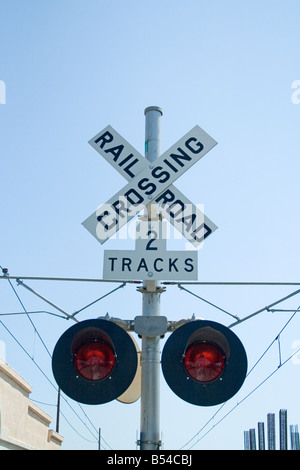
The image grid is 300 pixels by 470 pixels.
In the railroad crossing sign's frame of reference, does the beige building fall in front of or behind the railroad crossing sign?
behind

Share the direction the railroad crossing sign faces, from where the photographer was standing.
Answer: facing the viewer
